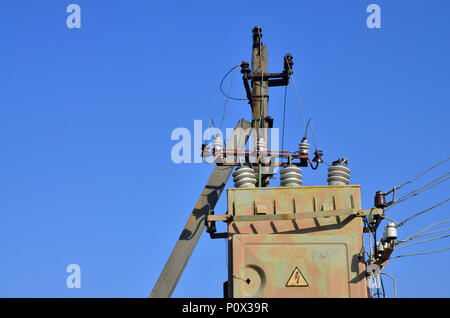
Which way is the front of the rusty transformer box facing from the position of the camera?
facing the viewer
